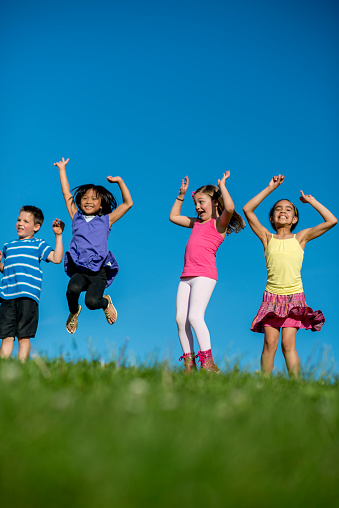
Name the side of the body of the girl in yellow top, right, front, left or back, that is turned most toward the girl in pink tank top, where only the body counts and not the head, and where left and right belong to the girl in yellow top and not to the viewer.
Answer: right

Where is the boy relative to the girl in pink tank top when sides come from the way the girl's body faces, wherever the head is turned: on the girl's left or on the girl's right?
on the girl's right

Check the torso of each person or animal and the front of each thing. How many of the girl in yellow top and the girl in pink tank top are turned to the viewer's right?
0

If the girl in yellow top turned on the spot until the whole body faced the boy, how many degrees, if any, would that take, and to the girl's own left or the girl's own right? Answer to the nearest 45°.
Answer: approximately 90° to the girl's own right

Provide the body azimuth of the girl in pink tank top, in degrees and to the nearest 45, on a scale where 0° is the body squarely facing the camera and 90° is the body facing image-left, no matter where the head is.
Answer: approximately 45°

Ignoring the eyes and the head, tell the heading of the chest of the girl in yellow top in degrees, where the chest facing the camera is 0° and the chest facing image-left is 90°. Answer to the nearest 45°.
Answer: approximately 0°

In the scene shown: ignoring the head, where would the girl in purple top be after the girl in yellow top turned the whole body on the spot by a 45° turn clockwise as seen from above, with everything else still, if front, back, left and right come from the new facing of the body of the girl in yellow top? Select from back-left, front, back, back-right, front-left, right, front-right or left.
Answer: front-right

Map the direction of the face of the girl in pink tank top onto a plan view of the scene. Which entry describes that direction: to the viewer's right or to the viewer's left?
to the viewer's left
